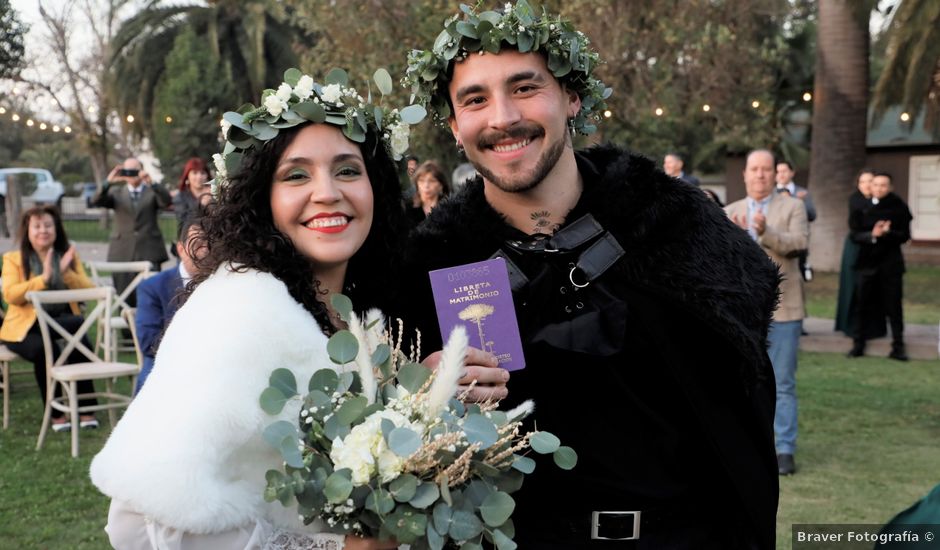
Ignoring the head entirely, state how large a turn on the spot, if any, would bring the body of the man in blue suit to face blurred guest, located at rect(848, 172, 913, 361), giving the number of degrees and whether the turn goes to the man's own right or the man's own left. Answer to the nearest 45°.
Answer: approximately 45° to the man's own left

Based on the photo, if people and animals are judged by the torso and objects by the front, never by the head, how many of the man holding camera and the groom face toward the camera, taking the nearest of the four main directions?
2

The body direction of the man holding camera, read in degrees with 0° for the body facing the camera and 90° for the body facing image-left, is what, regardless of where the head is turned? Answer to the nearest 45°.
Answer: approximately 0°

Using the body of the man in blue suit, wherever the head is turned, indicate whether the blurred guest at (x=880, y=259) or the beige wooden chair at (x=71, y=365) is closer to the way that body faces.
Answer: the blurred guest

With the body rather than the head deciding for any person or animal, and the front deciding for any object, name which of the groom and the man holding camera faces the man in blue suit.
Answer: the man holding camera

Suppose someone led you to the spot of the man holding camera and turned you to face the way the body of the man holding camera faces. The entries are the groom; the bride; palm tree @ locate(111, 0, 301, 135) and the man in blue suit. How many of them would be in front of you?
3

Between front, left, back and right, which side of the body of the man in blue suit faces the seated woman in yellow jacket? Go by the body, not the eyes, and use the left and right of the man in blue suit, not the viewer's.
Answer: back

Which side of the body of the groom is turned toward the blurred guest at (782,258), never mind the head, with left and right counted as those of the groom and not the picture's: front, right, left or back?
back

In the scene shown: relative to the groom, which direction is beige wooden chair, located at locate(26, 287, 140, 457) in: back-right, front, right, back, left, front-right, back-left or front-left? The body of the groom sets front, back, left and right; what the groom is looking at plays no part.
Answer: back-right

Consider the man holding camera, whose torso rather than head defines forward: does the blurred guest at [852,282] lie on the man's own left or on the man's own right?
on the man's own left

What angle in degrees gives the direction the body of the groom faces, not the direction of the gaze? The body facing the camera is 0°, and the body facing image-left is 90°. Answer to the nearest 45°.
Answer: approximately 0°
